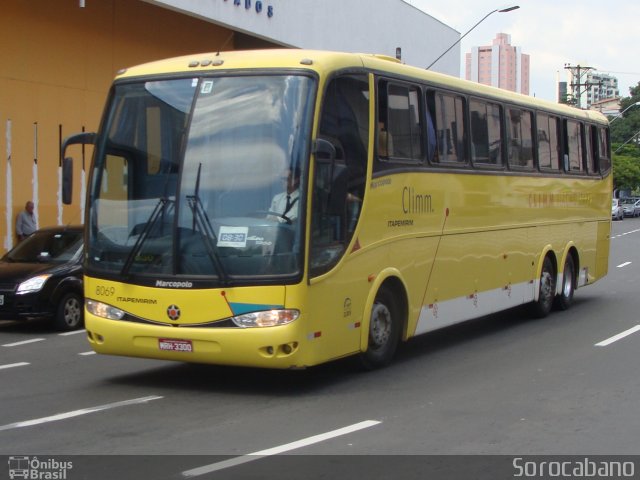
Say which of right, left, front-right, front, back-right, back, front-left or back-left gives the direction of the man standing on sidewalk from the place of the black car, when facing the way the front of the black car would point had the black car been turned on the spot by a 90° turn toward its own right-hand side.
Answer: front-right

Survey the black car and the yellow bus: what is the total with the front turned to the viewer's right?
0

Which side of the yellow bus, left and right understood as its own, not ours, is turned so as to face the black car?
right

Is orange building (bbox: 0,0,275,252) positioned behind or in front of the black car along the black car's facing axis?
behind

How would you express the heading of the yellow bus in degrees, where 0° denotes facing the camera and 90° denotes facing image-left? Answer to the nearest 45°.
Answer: approximately 45°

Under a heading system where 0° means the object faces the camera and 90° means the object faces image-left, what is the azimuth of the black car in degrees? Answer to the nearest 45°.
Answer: approximately 45°

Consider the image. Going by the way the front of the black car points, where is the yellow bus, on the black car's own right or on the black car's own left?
on the black car's own left

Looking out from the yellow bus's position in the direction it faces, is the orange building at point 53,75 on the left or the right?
on its right

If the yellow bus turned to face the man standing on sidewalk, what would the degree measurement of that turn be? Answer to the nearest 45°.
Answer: approximately 90° to its right
